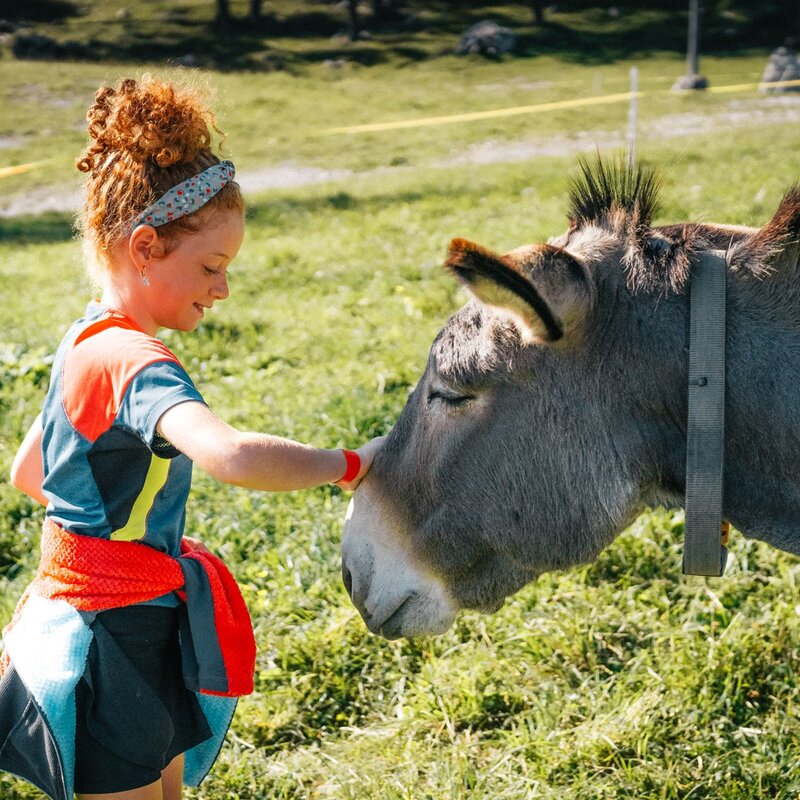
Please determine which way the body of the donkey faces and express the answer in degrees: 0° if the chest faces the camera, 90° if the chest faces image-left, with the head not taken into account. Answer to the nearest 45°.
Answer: approximately 90°

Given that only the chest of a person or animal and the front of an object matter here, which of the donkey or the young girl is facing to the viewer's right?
the young girl

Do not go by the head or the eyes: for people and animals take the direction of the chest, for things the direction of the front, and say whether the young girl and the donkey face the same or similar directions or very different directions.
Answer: very different directions

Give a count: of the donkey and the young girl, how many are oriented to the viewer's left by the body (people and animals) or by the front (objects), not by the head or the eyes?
1

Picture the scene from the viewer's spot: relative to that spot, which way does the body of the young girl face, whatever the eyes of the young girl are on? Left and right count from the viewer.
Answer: facing to the right of the viewer

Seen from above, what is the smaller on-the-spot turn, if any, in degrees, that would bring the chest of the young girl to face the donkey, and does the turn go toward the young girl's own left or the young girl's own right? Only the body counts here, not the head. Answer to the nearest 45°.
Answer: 0° — they already face it

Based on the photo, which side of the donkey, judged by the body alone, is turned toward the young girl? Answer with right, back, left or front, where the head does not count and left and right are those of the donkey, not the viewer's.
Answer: front
